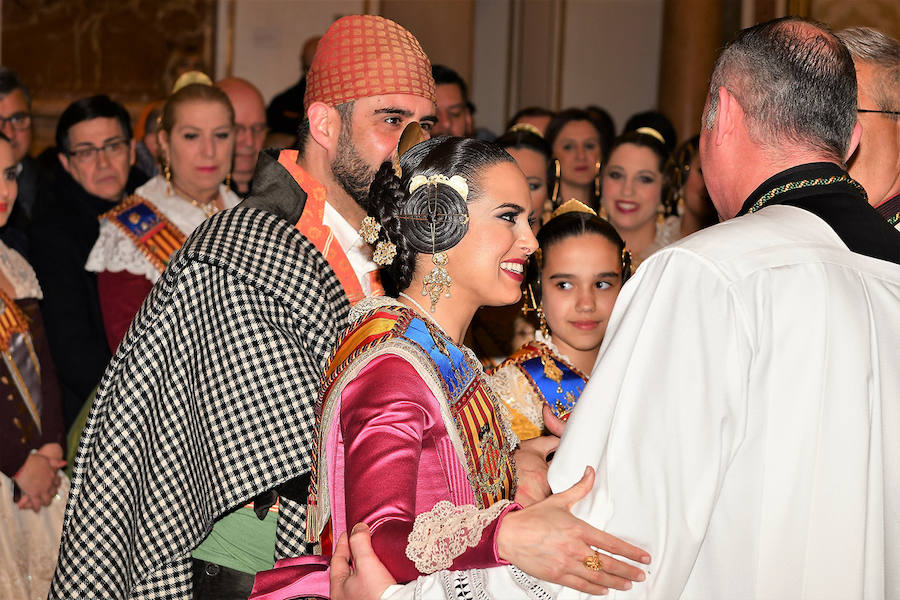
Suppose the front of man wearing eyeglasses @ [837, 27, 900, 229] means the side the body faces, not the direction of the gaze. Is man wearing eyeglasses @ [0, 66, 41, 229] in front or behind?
in front

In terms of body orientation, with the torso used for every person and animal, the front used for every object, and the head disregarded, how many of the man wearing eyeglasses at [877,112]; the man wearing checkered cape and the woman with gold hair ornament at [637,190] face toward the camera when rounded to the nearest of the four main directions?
1

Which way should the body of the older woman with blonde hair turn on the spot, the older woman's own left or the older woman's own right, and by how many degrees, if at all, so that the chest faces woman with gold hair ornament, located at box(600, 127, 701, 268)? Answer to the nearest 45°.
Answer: approximately 45° to the older woman's own left

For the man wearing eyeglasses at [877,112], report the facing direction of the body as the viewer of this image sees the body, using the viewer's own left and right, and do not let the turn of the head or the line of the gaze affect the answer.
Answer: facing to the left of the viewer

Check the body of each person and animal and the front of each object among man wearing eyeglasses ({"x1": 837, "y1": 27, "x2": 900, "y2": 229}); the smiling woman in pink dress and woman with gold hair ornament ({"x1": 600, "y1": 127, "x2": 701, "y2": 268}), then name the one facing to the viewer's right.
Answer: the smiling woman in pink dress

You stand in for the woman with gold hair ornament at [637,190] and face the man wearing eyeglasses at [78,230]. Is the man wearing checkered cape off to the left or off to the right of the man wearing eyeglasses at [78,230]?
left

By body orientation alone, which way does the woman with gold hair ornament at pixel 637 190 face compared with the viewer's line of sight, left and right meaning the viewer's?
facing the viewer

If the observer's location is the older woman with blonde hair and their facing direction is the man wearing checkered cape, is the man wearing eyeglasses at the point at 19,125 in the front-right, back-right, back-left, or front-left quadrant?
back-right

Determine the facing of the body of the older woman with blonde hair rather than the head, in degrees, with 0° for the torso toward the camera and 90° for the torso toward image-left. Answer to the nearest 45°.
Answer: approximately 315°

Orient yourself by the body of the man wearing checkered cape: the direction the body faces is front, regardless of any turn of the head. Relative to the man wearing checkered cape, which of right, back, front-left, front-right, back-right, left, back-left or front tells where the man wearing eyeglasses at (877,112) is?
front

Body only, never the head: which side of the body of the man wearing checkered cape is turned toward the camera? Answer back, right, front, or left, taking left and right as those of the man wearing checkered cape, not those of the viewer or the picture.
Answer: right

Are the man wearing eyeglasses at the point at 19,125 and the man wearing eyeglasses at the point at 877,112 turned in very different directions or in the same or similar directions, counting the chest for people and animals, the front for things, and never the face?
very different directions

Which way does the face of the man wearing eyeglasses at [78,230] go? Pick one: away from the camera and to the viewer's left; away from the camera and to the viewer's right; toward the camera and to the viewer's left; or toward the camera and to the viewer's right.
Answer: toward the camera and to the viewer's right

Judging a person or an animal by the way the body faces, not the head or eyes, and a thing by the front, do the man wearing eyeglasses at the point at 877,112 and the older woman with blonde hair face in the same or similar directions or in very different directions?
very different directions
